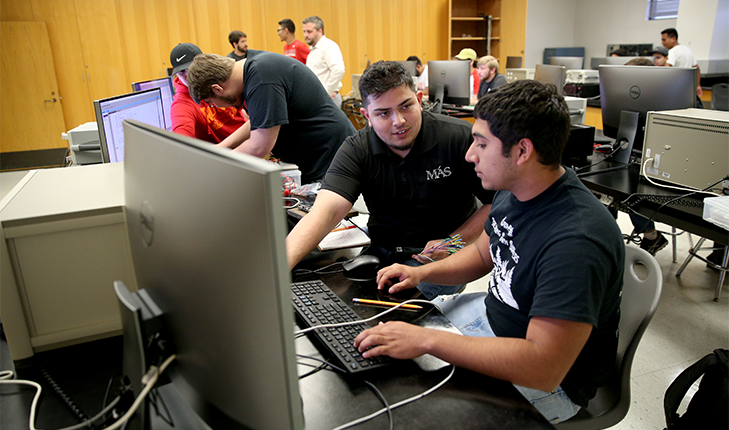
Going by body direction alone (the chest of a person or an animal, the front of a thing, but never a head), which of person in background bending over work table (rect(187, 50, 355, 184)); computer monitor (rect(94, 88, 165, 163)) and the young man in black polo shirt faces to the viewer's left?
the person in background bending over work table

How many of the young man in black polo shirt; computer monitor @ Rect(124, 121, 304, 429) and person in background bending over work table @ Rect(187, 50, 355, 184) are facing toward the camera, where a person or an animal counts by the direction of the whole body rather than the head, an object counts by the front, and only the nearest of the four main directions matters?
1

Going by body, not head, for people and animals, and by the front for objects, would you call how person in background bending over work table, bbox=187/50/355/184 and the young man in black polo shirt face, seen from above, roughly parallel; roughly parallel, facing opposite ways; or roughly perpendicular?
roughly perpendicular

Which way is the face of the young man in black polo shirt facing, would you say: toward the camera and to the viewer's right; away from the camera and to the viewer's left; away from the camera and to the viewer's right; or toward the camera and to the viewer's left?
toward the camera and to the viewer's right

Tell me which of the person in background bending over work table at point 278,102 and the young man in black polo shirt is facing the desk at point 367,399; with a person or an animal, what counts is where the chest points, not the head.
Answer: the young man in black polo shirt

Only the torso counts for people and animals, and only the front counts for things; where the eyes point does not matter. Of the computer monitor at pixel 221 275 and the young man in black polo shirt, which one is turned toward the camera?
the young man in black polo shirt

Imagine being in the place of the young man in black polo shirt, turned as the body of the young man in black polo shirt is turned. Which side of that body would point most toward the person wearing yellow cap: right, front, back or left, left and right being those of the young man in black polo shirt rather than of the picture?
back

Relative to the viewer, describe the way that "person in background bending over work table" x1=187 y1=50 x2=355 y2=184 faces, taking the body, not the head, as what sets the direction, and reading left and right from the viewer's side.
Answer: facing to the left of the viewer

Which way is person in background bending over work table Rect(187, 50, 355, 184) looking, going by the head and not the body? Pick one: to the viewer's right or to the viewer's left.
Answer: to the viewer's left

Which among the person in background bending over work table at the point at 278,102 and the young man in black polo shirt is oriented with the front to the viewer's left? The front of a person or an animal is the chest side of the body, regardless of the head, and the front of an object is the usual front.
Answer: the person in background bending over work table

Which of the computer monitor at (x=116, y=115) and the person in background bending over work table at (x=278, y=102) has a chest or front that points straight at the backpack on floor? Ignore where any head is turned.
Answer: the computer monitor

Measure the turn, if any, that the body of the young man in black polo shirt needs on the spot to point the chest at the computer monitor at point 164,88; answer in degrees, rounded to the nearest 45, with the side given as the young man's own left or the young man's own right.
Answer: approximately 135° to the young man's own right

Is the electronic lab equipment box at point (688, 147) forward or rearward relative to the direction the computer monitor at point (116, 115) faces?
forward

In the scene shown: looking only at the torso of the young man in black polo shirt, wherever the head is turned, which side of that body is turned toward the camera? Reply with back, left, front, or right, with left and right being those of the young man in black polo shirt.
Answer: front

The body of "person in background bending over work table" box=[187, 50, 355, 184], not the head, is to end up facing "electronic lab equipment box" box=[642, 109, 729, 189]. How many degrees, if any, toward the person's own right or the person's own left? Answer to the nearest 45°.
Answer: approximately 180°

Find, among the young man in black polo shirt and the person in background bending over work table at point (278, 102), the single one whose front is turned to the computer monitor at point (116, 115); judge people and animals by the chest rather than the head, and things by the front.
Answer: the person in background bending over work table
